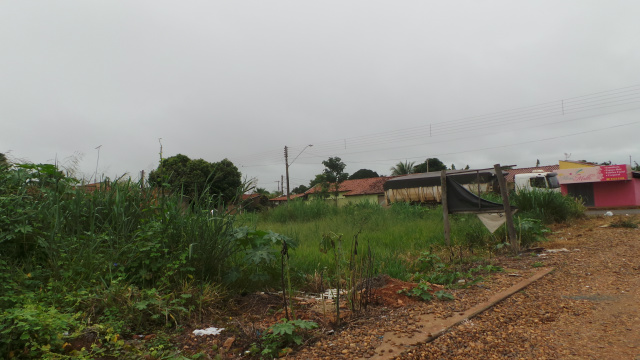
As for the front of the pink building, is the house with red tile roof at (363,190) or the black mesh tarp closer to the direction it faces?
the black mesh tarp

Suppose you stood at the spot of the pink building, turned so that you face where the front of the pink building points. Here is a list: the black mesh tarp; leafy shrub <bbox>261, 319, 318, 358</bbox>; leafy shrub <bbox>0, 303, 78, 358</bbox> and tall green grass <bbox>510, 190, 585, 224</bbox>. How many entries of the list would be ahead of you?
4

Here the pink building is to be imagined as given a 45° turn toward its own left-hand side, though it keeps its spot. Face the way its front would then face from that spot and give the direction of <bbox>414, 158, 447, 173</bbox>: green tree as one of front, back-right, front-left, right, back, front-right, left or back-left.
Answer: back

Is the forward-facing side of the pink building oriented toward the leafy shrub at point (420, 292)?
yes

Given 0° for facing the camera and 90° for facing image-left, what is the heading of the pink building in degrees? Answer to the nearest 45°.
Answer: approximately 0°

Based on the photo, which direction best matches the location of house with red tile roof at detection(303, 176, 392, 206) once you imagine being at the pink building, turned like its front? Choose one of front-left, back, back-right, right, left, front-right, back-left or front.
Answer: right

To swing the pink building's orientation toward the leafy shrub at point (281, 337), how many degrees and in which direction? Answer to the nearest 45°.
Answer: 0° — it already faces it

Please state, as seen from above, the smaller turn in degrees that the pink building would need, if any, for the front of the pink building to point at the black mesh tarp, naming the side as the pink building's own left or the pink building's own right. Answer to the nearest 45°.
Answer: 0° — it already faces it

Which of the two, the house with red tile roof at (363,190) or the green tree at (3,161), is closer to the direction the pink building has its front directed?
the green tree

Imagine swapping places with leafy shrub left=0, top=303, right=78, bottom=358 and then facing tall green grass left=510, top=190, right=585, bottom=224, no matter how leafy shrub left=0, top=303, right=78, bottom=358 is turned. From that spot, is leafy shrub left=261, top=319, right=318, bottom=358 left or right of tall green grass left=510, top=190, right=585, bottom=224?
right
